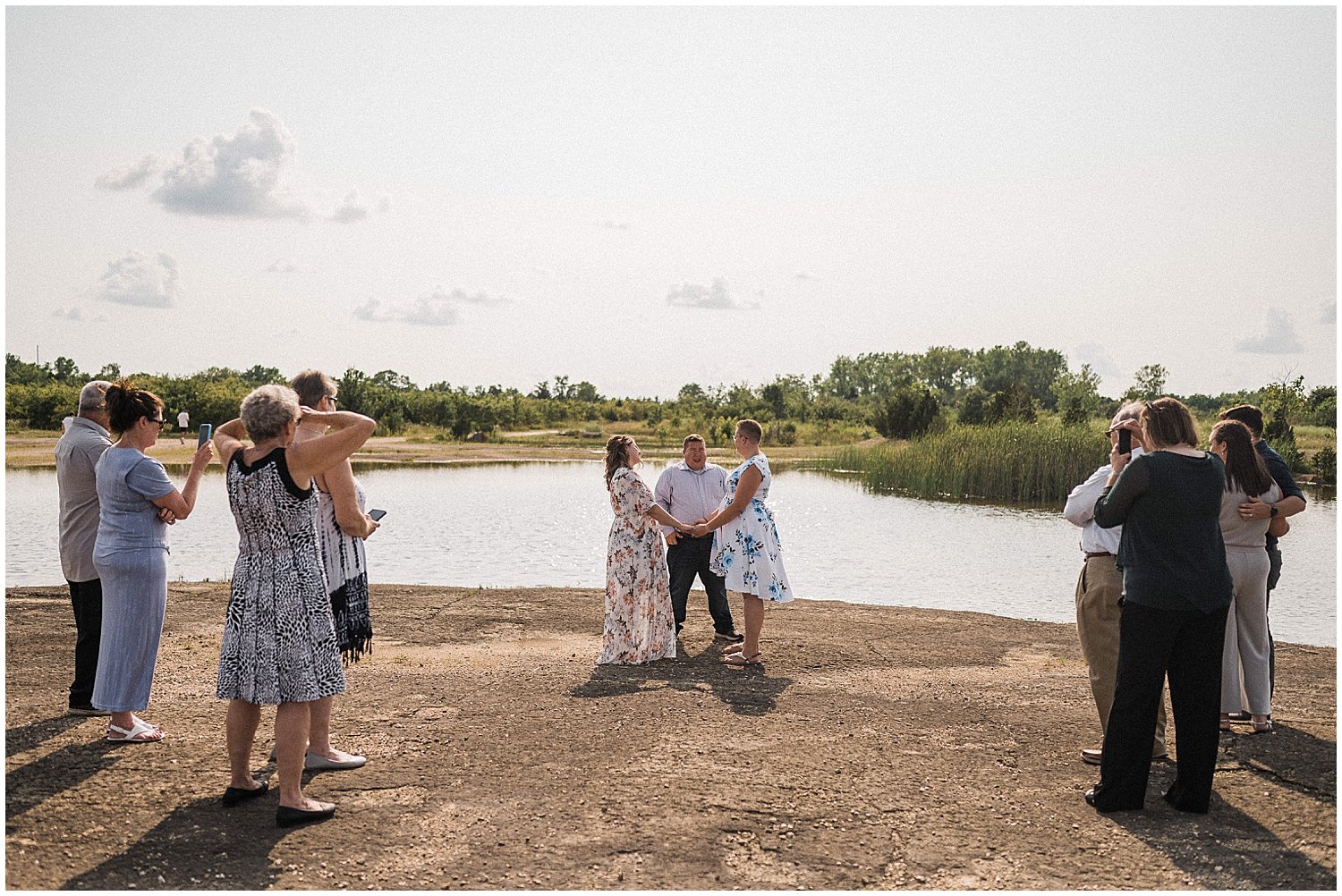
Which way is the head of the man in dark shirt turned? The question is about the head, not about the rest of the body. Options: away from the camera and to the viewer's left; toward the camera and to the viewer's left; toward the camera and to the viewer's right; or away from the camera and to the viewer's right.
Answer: away from the camera and to the viewer's left

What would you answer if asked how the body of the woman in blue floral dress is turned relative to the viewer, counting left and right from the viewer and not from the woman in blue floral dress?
facing to the left of the viewer

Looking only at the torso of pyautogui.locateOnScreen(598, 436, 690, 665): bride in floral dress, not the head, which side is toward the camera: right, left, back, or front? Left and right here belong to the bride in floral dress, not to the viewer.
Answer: right

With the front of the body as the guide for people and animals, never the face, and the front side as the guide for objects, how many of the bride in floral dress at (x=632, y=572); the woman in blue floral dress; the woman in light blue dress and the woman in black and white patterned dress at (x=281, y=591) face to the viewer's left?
1

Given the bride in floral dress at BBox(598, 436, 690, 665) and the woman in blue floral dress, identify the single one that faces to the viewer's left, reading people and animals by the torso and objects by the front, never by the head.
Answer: the woman in blue floral dress

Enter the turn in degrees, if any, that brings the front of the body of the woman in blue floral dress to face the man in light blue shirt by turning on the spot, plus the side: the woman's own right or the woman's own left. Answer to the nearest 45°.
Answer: approximately 90° to the woman's own right

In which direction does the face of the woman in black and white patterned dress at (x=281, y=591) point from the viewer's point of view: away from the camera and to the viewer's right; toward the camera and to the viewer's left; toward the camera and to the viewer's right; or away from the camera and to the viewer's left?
away from the camera and to the viewer's right

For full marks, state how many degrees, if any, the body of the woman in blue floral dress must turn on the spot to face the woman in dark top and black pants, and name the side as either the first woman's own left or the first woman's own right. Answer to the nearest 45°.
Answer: approximately 135° to the first woman's own left

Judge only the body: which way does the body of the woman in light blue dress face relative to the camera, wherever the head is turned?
to the viewer's right

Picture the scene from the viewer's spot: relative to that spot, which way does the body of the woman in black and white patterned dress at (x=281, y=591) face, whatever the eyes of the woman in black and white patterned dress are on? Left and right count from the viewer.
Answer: facing away from the viewer and to the right of the viewer

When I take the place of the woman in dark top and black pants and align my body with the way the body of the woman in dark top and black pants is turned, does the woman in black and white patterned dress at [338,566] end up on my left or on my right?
on my left
